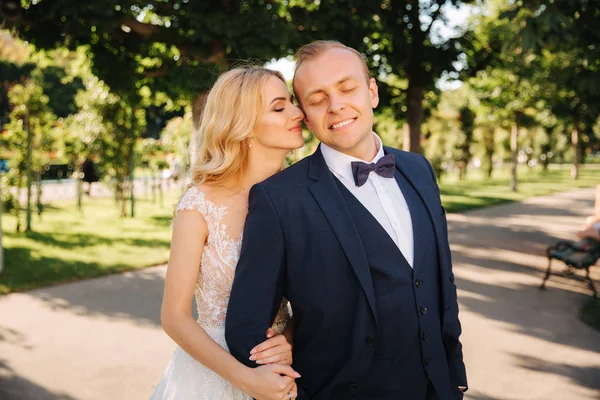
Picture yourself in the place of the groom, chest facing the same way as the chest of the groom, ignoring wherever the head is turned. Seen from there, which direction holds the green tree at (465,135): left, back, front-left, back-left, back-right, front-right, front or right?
back-left

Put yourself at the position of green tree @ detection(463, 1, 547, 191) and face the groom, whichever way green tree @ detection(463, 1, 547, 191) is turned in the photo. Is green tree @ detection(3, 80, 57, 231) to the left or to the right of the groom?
right

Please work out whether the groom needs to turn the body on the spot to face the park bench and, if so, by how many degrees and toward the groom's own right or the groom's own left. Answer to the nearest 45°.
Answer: approximately 90° to the groom's own left

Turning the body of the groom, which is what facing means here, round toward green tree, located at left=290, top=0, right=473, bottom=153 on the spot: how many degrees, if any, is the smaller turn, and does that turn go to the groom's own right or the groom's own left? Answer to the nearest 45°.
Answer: approximately 135° to the groom's own left

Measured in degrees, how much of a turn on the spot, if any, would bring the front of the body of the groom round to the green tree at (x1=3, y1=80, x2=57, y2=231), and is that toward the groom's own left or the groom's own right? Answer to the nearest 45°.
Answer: approximately 180°

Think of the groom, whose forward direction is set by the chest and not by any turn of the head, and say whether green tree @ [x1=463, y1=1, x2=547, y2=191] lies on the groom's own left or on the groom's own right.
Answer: on the groom's own left

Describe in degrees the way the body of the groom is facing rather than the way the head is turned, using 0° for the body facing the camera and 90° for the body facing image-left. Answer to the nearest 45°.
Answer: approximately 315°
